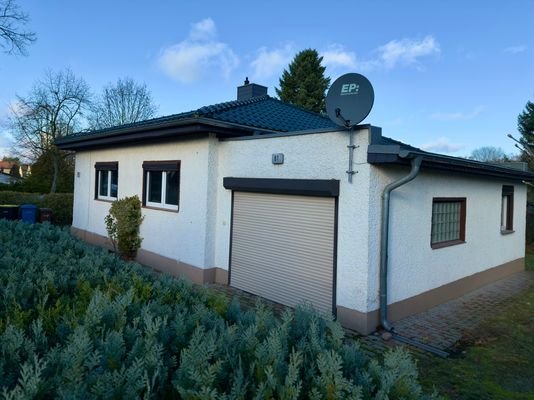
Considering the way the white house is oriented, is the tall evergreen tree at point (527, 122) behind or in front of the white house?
behind

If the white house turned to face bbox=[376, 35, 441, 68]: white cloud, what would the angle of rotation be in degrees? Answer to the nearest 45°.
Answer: approximately 180°

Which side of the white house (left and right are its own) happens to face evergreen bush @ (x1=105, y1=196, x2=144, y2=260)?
front

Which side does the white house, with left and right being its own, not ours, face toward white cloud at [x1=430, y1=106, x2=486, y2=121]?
back

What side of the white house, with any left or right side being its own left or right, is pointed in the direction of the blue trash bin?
right

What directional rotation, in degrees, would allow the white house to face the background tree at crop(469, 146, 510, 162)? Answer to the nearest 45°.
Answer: approximately 180°

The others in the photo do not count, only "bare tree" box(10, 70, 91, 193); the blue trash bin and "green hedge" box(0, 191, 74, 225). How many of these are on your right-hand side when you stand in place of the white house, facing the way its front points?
3

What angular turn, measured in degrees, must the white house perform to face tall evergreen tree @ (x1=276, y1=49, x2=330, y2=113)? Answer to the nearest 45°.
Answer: approximately 135° to its right

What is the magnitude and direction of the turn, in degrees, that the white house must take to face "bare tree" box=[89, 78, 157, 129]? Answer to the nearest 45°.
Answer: approximately 90° to its right

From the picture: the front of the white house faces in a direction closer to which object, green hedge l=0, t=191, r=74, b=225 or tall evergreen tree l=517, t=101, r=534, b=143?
the green hedge

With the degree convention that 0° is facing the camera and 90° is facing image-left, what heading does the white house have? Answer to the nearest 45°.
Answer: approximately 45°

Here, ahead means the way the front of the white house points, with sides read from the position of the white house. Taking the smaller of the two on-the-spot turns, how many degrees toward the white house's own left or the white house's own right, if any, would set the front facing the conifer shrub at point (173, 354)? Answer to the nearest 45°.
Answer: approximately 45° to the white house's own left

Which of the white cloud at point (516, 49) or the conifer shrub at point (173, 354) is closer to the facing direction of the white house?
the conifer shrub
